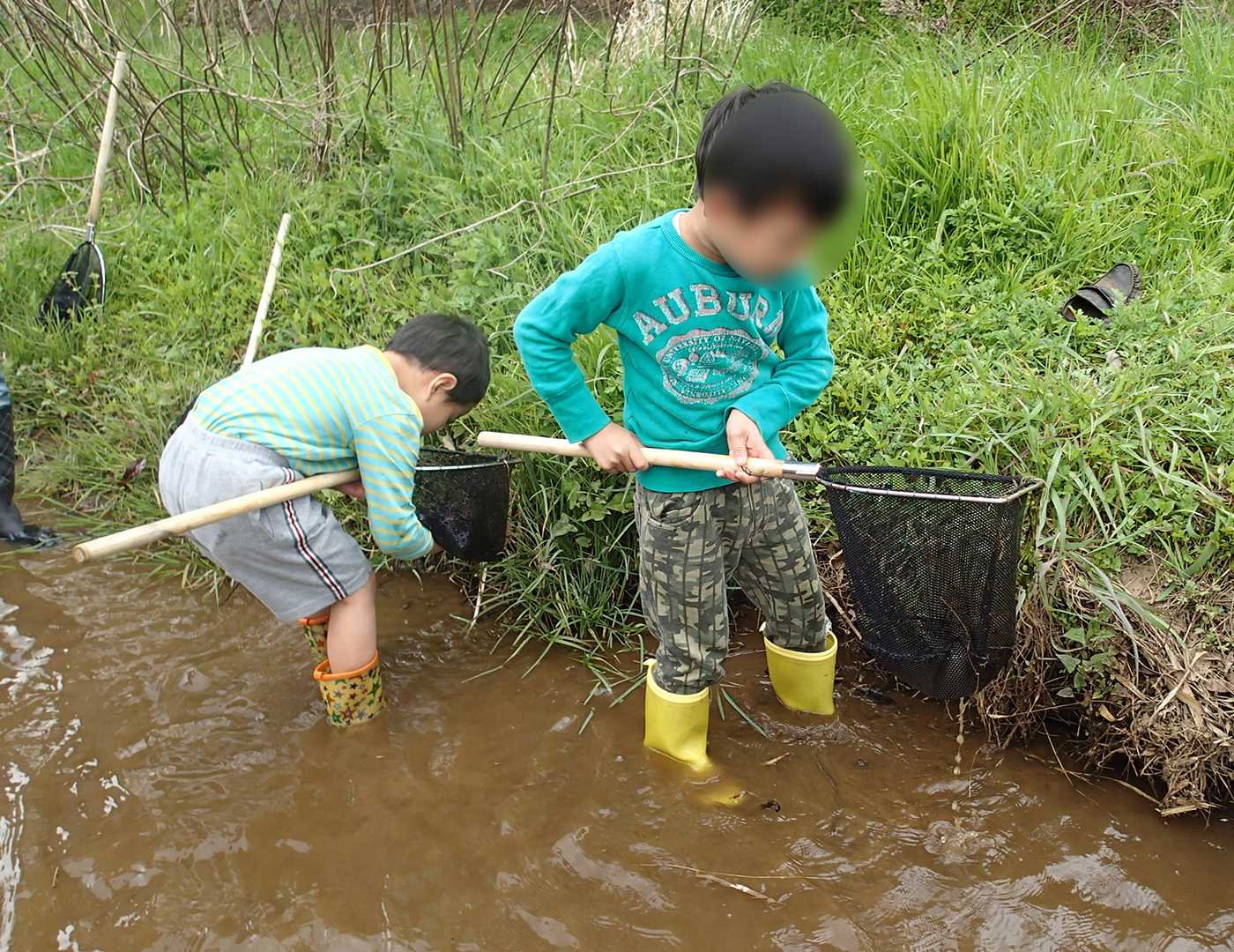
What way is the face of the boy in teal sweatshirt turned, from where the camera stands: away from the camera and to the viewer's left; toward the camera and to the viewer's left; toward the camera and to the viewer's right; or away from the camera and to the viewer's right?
toward the camera and to the viewer's right

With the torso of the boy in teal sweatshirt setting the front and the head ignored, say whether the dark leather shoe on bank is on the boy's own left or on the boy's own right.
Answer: on the boy's own left

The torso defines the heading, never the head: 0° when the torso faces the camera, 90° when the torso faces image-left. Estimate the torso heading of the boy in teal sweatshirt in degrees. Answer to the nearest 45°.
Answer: approximately 315°

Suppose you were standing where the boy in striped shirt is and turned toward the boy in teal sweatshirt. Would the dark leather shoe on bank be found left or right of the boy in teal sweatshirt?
left
